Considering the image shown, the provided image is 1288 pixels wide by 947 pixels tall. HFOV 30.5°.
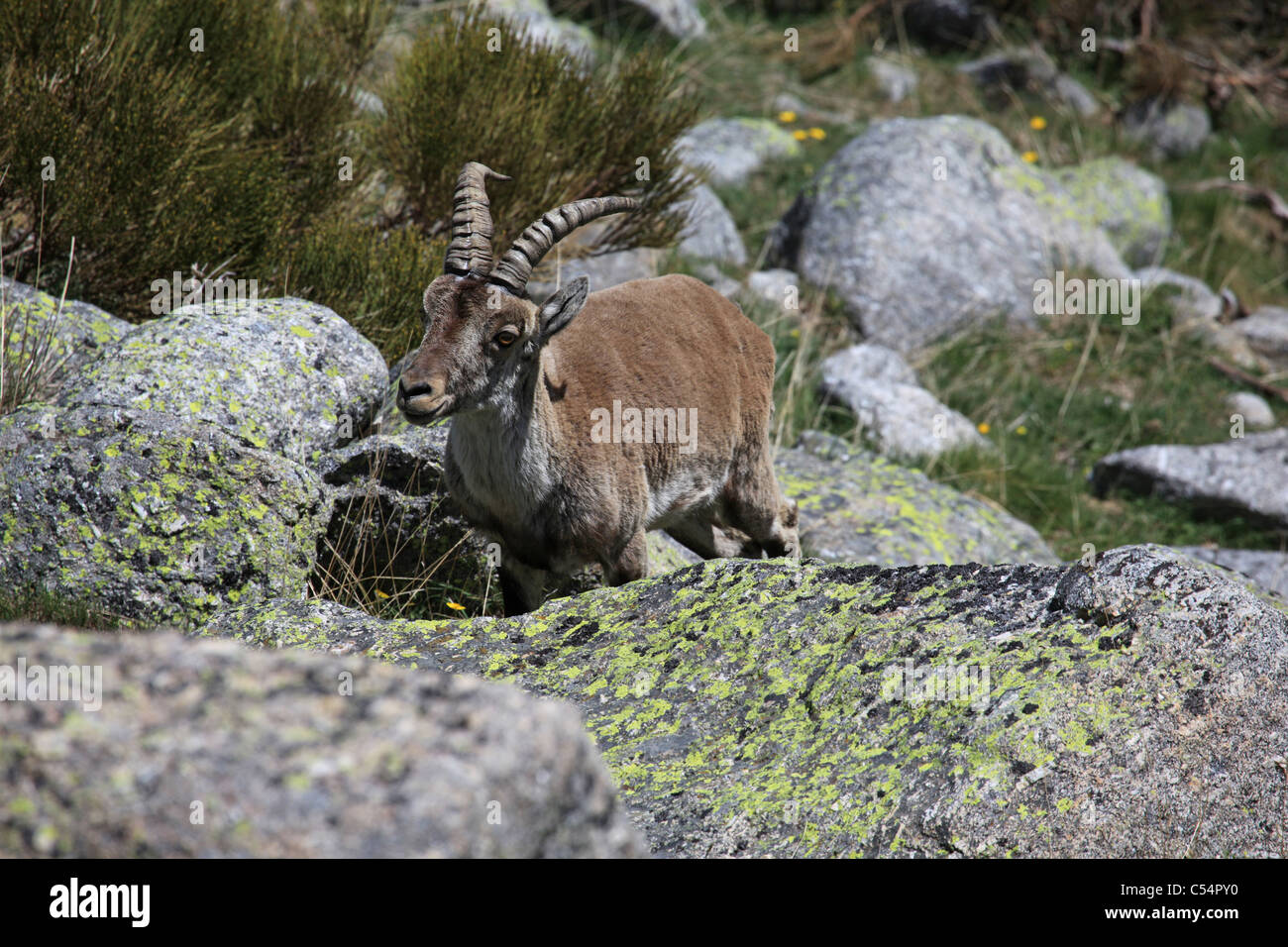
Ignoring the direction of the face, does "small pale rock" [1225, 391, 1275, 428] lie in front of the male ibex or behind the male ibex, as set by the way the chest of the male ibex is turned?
behind

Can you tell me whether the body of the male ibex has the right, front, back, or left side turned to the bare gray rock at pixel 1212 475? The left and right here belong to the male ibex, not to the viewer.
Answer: back

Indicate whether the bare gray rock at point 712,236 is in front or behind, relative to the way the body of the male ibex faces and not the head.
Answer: behind

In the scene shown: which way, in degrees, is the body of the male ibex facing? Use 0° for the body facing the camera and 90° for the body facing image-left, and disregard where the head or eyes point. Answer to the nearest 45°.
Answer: approximately 45°

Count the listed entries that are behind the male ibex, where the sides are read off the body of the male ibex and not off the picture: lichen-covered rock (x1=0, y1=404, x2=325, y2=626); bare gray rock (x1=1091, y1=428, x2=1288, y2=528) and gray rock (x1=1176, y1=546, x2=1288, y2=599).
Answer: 2

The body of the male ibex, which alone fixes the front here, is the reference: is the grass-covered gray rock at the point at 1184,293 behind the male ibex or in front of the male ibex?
behind
